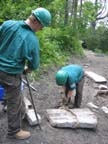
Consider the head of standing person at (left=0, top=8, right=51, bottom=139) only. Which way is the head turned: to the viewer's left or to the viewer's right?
to the viewer's right

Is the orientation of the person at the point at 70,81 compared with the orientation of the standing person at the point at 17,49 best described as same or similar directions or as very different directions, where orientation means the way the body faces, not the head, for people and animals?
very different directions

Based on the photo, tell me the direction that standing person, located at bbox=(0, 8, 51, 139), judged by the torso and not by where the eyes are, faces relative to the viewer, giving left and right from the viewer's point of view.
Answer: facing away from the viewer and to the right of the viewer

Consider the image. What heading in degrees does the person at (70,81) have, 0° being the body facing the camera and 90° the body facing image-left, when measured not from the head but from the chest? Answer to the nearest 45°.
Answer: approximately 45°

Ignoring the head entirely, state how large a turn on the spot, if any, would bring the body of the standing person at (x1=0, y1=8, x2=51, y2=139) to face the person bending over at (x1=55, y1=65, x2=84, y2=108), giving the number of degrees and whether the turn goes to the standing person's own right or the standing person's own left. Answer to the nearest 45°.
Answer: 0° — they already face them

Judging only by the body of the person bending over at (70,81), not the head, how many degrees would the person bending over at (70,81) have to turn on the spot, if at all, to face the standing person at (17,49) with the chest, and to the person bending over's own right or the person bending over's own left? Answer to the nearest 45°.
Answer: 0° — they already face them
